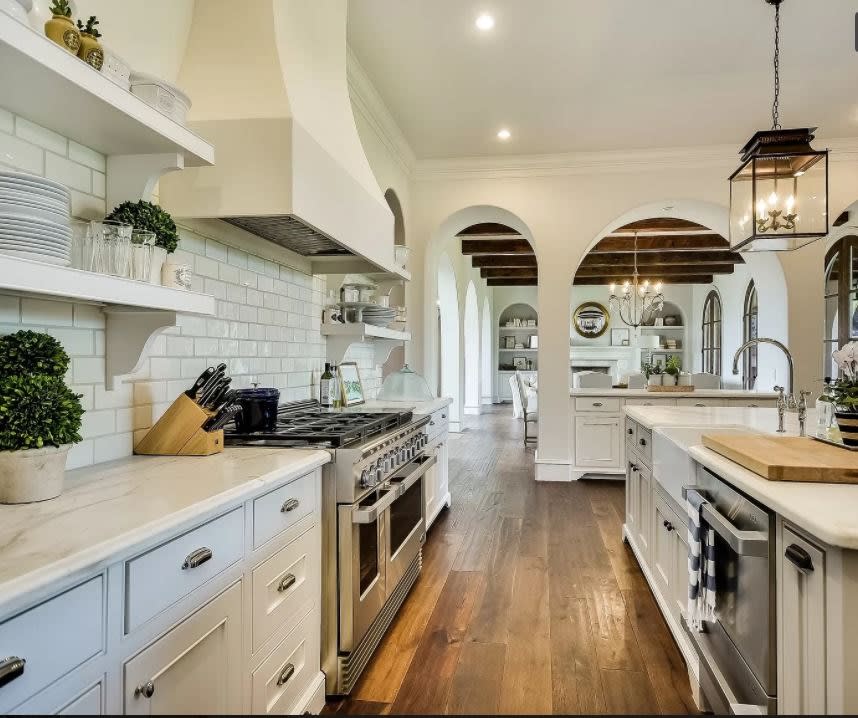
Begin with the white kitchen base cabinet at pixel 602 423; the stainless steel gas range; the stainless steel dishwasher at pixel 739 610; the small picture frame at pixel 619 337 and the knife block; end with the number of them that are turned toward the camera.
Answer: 2

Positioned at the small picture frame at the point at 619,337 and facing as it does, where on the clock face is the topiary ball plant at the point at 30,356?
The topiary ball plant is roughly at 12 o'clock from the small picture frame.

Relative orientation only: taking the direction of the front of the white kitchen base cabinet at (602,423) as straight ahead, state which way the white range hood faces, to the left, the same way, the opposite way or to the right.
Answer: to the left

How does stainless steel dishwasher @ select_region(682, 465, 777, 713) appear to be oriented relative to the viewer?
to the viewer's left

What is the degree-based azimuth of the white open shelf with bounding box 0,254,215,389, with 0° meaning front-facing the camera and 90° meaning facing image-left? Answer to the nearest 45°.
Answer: approximately 315°

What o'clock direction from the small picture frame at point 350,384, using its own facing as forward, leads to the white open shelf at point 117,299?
The white open shelf is roughly at 2 o'clock from the small picture frame.

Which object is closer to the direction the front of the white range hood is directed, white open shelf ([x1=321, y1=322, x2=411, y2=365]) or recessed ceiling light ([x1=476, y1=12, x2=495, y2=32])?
the recessed ceiling light

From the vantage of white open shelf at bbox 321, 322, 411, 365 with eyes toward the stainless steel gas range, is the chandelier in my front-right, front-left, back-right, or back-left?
back-left

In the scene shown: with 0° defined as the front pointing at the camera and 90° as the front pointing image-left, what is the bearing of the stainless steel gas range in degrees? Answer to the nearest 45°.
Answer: approximately 270°

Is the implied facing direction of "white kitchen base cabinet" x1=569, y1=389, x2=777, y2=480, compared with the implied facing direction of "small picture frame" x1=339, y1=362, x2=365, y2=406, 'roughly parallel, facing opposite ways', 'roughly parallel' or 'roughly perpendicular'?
roughly perpendicular

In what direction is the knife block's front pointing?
to the viewer's right

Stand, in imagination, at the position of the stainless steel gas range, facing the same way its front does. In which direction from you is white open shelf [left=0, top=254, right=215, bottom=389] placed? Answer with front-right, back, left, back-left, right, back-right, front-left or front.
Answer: back-right

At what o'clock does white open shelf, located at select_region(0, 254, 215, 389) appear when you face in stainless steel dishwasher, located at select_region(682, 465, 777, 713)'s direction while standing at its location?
The white open shelf is roughly at 11 o'clock from the stainless steel dishwasher.

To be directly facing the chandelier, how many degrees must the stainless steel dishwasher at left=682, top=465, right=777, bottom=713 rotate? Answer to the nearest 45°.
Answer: approximately 90° to its right
